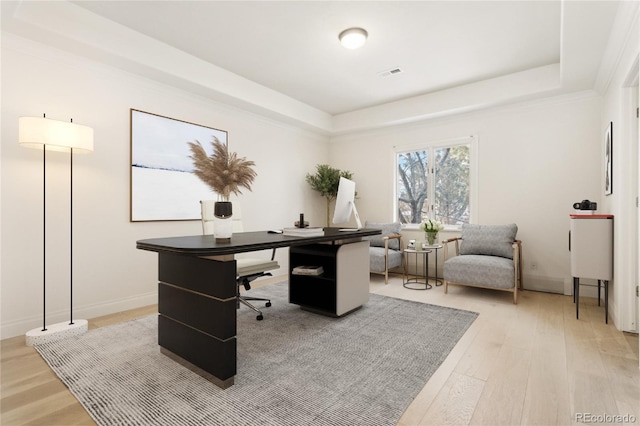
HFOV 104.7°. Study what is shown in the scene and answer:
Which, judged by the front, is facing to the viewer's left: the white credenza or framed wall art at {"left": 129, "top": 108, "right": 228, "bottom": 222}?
the white credenza

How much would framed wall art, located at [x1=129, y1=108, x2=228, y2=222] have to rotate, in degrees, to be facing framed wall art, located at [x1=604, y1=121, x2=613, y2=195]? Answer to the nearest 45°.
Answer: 0° — it already faces it

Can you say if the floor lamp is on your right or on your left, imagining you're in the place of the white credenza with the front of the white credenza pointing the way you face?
on your left

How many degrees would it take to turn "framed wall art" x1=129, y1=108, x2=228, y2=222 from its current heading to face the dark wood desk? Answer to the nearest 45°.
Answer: approximately 45° to its right

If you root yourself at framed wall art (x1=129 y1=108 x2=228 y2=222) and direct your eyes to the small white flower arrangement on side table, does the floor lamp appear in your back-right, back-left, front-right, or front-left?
back-right

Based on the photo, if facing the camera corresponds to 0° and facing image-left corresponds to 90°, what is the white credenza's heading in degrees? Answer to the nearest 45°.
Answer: approximately 90°

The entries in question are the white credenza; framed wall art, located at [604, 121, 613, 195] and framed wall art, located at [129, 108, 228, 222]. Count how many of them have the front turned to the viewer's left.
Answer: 2

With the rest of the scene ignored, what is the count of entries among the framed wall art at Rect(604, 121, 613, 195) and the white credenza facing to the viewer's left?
2

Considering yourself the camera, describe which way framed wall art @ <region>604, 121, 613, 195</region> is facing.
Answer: facing to the left of the viewer
